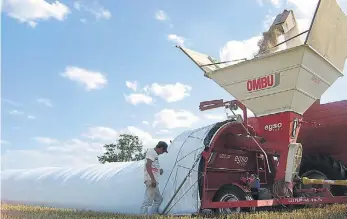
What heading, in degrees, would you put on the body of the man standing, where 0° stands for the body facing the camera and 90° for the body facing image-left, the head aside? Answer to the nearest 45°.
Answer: approximately 270°

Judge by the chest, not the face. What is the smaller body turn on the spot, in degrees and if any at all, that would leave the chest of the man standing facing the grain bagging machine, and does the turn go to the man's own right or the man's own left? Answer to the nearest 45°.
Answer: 0° — they already face it
